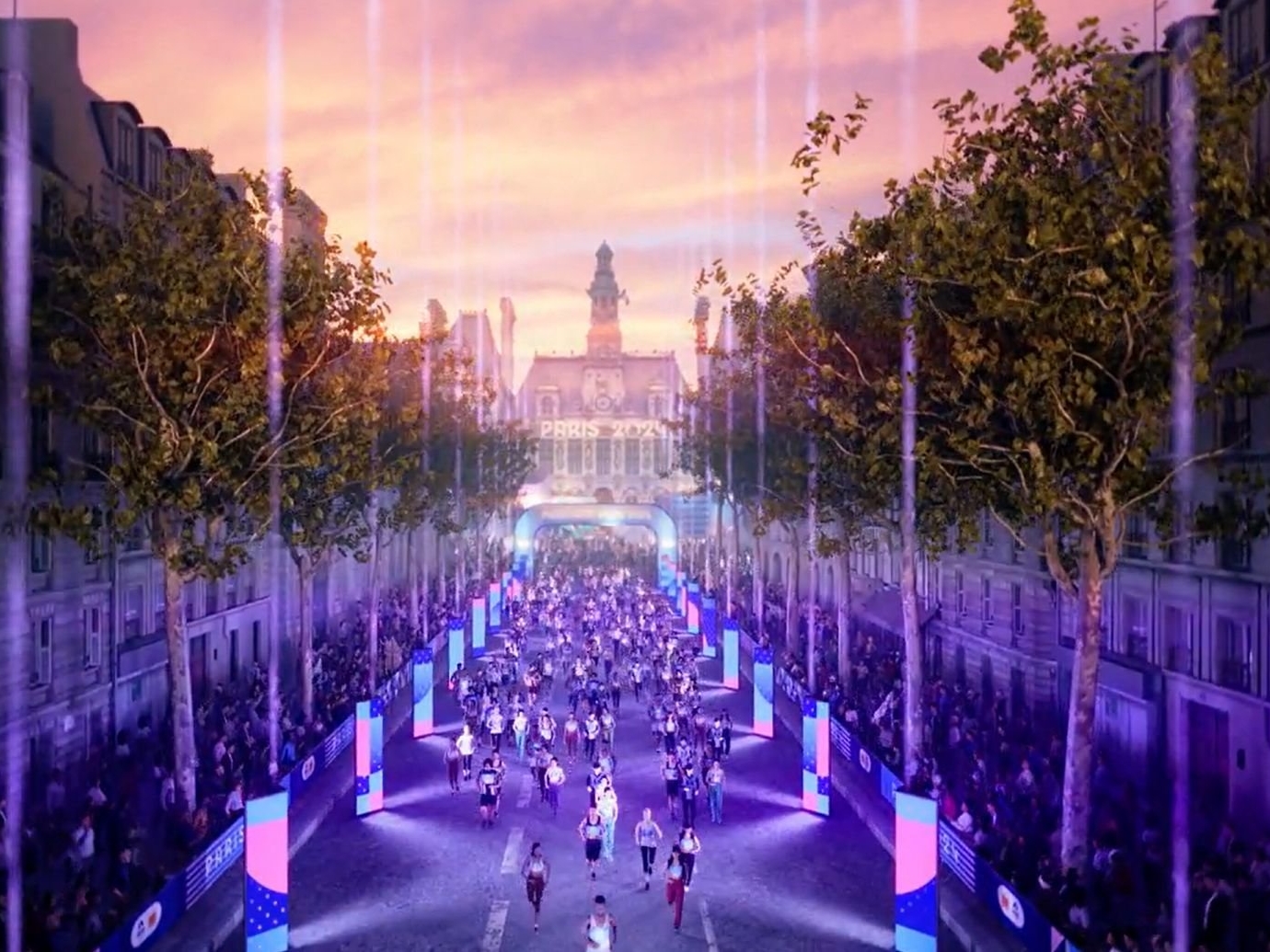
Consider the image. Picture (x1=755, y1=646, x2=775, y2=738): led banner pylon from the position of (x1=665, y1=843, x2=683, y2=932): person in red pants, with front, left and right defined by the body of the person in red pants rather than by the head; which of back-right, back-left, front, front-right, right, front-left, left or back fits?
back

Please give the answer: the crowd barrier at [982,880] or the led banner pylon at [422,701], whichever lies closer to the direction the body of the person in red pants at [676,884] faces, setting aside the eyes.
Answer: the crowd barrier

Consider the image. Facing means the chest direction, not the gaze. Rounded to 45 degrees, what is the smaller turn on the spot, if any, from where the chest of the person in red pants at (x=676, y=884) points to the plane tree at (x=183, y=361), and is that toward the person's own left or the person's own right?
approximately 90° to the person's own right

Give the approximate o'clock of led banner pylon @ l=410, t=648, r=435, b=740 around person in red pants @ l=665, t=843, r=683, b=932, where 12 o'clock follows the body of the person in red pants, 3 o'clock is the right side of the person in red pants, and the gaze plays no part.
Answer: The led banner pylon is roughly at 5 o'clock from the person in red pants.

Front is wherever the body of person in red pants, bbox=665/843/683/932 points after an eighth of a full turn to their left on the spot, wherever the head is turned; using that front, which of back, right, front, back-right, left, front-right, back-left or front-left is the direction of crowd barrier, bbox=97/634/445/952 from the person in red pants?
back-right

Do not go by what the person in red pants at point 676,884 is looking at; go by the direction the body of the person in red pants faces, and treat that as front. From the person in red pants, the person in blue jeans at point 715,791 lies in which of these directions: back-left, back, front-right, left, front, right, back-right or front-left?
back

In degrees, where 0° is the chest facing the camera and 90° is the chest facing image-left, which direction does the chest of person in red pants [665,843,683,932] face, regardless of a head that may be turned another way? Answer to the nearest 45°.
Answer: approximately 0°

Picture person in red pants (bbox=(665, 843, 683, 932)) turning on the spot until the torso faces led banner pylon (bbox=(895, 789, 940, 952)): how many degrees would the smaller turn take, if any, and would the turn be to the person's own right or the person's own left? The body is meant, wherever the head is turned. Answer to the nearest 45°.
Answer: approximately 90° to the person's own left

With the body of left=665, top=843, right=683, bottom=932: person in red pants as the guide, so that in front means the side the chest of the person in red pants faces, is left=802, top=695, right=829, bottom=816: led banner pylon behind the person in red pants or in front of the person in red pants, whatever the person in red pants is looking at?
behind

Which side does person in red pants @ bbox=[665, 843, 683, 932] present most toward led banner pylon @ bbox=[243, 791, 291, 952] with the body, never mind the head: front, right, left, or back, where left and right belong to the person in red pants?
right
